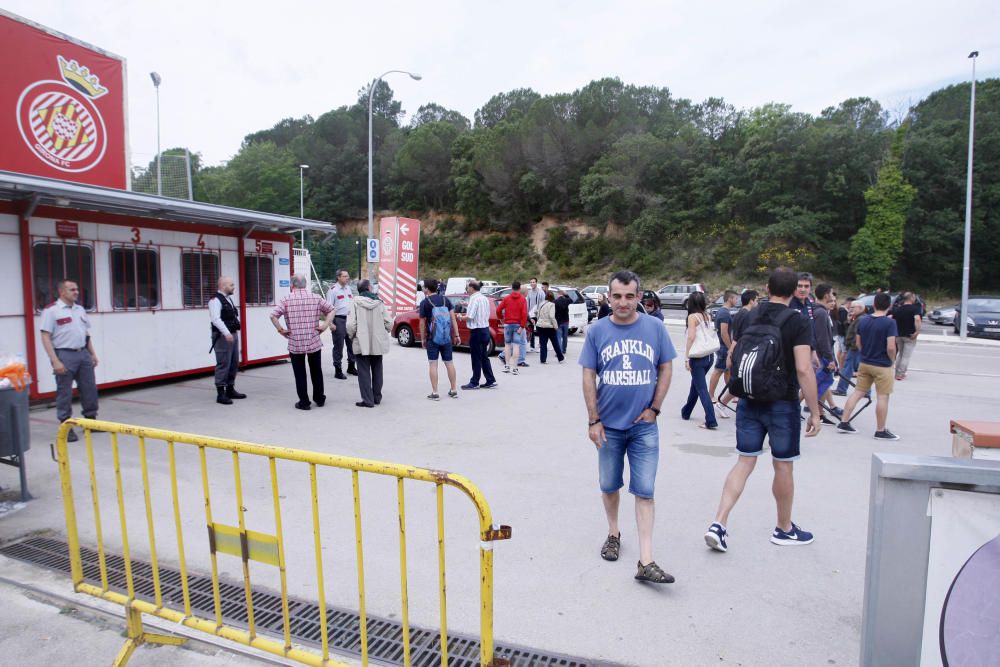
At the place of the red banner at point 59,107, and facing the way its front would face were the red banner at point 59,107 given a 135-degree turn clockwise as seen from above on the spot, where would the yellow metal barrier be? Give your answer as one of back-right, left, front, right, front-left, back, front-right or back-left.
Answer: left

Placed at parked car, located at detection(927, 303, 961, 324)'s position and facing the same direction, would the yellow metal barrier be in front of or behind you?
in front

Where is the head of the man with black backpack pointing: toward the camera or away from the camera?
away from the camera

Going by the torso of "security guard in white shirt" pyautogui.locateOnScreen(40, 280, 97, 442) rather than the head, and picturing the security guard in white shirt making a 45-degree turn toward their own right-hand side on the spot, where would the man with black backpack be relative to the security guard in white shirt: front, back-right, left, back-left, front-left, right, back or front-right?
front-left

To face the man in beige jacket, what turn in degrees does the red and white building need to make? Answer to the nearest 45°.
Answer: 0° — it already faces them

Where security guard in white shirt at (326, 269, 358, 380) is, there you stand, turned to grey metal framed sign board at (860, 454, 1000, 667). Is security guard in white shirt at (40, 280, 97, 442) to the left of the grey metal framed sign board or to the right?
right

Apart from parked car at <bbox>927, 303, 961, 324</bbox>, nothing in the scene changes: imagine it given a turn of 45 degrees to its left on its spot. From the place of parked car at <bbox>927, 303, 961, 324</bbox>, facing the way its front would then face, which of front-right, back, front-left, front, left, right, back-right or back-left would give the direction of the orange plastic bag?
front

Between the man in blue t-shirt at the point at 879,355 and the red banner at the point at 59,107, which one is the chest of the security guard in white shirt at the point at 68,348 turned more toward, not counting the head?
the man in blue t-shirt

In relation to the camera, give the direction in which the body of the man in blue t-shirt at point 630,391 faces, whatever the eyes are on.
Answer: toward the camera

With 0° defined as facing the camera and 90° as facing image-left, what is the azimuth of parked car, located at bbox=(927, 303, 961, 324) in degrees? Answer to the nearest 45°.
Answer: approximately 45°

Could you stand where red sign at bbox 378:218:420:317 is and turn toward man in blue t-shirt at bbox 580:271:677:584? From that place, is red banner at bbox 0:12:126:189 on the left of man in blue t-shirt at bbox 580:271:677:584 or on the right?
right

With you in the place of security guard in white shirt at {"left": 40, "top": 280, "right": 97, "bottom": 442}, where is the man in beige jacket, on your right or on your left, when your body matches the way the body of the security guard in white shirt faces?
on your left

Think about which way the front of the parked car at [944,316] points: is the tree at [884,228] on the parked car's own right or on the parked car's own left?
on the parked car's own right

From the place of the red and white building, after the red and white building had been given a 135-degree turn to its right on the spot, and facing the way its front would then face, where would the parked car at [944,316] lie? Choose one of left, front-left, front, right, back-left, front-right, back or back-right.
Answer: back

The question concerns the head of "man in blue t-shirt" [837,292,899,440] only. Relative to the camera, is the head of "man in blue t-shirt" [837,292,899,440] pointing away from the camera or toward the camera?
away from the camera

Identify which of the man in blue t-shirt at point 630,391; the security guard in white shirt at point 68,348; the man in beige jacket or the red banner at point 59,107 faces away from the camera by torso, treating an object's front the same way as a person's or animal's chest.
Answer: the man in beige jacket

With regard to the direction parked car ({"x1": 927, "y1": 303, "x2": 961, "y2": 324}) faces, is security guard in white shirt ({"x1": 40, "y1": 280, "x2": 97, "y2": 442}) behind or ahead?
ahead

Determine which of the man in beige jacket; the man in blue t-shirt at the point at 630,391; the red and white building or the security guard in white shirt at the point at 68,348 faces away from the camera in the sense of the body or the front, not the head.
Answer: the man in beige jacket

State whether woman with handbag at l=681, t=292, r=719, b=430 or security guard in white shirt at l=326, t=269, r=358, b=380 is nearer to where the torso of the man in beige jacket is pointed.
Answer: the security guard in white shirt

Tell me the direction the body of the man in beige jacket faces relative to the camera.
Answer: away from the camera
